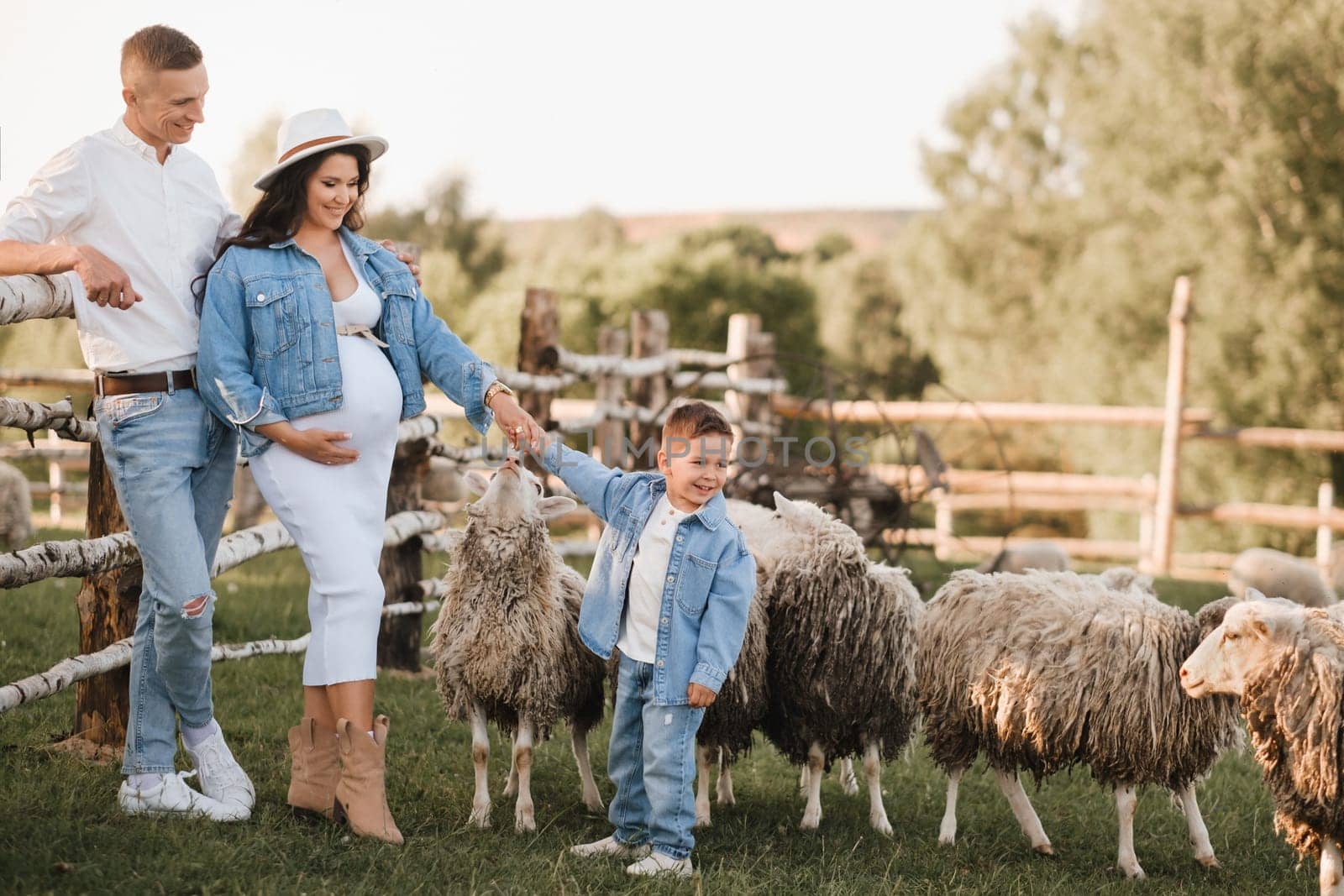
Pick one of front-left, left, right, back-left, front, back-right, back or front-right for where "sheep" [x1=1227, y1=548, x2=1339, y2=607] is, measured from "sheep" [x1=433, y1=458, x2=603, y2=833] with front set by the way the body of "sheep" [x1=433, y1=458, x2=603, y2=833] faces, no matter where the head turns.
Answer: back-left

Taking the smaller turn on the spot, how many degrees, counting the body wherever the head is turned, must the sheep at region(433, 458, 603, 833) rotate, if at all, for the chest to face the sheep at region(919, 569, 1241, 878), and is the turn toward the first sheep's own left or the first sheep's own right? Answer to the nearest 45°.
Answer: approximately 90° to the first sheep's own left

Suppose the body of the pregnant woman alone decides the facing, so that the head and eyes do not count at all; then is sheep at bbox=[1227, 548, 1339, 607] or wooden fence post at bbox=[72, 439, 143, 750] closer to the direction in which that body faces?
the sheep

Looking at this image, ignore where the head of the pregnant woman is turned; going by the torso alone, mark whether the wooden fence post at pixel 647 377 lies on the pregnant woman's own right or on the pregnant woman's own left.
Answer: on the pregnant woman's own left

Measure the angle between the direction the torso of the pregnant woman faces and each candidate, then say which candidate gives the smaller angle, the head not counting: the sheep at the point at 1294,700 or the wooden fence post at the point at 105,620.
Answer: the sheep

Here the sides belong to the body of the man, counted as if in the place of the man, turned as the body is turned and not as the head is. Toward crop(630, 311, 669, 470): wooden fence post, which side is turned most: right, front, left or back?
left

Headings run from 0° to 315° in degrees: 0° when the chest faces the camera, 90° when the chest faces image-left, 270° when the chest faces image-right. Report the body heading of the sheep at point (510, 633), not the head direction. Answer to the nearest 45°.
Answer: approximately 0°
